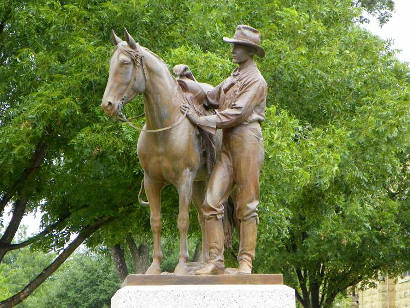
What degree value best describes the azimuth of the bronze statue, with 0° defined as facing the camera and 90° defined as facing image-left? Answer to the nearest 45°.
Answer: approximately 45°
